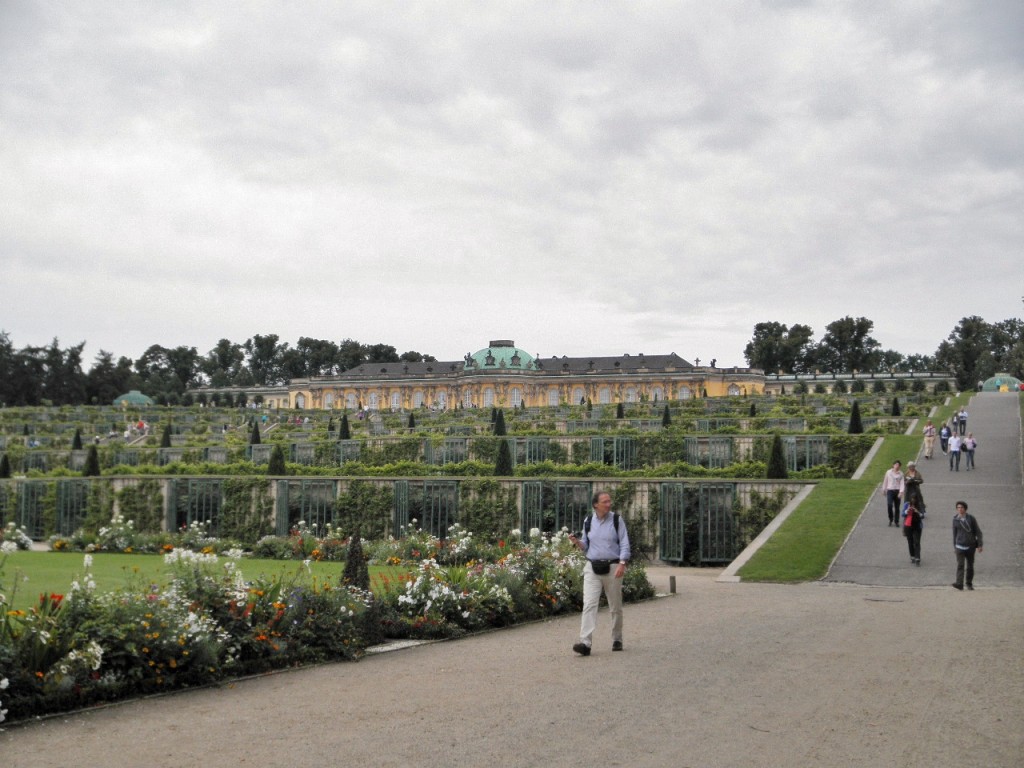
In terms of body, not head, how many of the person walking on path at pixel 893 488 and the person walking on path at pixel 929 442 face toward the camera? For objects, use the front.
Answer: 2

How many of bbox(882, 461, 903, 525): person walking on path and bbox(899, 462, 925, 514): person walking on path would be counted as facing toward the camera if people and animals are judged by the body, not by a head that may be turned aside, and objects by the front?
2

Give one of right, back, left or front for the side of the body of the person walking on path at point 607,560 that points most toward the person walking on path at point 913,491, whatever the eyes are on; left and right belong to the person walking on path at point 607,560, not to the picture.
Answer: back

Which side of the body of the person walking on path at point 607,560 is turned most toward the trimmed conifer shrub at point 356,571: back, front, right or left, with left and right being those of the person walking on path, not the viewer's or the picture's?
right

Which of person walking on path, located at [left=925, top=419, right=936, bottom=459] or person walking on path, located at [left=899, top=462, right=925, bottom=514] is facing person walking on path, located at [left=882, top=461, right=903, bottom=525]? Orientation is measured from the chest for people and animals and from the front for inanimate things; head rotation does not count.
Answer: person walking on path, located at [left=925, top=419, right=936, bottom=459]

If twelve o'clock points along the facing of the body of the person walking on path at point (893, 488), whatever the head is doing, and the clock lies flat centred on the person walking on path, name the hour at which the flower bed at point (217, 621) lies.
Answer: The flower bed is roughly at 1 o'clock from the person walking on path.

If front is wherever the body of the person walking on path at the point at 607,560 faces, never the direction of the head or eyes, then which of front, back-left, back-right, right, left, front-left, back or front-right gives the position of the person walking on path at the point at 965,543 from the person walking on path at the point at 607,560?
back
